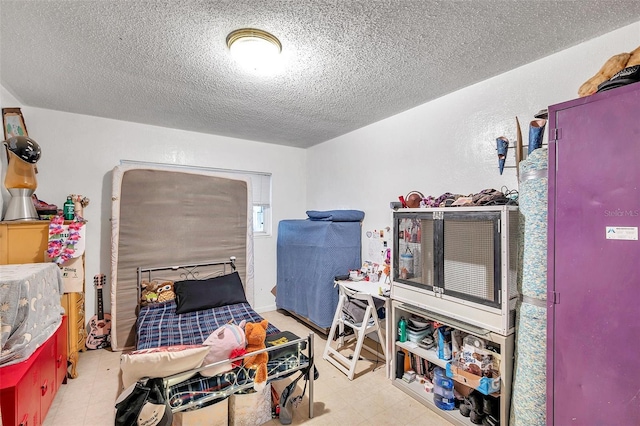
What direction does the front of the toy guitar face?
toward the camera

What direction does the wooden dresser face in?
to the viewer's right

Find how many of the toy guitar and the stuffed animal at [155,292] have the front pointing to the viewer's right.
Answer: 0

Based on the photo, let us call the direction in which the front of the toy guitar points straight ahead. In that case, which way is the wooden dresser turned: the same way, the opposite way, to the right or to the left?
to the left

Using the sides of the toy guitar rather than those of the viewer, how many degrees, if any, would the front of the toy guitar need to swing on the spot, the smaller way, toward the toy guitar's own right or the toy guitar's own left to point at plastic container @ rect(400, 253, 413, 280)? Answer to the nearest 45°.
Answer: approximately 45° to the toy guitar's own left

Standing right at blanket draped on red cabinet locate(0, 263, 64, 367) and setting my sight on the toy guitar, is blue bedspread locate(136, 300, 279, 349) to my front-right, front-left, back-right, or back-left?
front-right

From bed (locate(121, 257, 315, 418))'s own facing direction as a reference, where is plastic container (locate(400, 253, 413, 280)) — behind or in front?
in front

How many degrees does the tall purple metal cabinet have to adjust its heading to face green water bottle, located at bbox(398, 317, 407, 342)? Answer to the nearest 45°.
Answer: approximately 45° to its right

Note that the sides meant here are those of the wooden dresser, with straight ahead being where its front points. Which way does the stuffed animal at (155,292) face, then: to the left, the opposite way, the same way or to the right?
to the right

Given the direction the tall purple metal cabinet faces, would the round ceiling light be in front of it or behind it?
in front

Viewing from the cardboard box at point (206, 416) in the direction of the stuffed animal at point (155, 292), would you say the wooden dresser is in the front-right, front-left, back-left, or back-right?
front-left

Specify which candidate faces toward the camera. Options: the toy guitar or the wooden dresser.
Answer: the toy guitar
